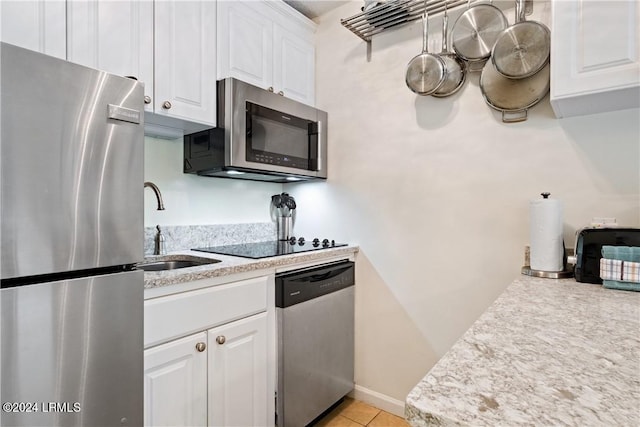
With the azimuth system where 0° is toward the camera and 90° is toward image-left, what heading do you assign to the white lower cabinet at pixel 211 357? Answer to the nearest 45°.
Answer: approximately 315°

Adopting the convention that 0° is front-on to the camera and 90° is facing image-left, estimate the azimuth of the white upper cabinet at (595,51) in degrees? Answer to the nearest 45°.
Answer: approximately 45°

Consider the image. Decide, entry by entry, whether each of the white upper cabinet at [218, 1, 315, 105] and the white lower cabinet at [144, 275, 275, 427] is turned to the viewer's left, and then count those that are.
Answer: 0

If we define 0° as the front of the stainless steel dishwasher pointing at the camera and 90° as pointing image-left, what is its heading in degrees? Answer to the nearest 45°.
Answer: approximately 315°

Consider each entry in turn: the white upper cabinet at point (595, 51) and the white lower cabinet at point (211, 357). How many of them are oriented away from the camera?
0

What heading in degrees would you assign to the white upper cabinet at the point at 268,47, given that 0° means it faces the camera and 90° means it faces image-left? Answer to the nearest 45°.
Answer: approximately 315°

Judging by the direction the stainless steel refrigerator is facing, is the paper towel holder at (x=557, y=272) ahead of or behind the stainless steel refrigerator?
ahead
